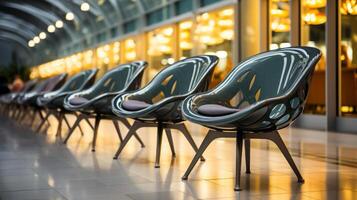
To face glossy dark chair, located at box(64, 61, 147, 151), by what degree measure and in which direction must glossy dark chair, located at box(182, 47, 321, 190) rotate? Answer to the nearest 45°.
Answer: approximately 90° to its right

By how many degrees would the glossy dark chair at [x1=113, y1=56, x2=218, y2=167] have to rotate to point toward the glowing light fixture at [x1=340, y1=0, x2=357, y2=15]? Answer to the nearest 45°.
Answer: approximately 180°

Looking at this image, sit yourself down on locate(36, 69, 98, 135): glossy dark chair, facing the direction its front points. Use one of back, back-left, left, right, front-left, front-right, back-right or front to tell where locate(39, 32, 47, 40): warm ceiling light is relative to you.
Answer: back-right

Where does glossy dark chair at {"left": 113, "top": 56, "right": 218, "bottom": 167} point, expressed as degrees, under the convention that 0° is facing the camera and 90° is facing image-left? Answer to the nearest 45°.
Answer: approximately 45°

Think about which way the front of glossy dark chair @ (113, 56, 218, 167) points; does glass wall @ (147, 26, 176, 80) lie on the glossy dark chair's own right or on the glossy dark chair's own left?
on the glossy dark chair's own right

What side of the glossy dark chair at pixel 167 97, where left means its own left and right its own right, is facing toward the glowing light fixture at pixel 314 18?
back

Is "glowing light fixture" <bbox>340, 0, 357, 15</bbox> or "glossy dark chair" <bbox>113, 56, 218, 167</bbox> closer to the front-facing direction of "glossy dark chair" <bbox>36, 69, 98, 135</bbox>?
the glossy dark chair

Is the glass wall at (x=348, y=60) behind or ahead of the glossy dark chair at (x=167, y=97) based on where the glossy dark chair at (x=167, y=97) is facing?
behind

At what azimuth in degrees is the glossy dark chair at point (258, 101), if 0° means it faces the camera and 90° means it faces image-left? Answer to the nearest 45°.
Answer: approximately 45°

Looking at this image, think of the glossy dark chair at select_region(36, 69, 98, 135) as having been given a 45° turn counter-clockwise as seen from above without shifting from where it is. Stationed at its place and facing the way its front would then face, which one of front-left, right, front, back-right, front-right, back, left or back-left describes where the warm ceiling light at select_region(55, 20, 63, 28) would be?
back
